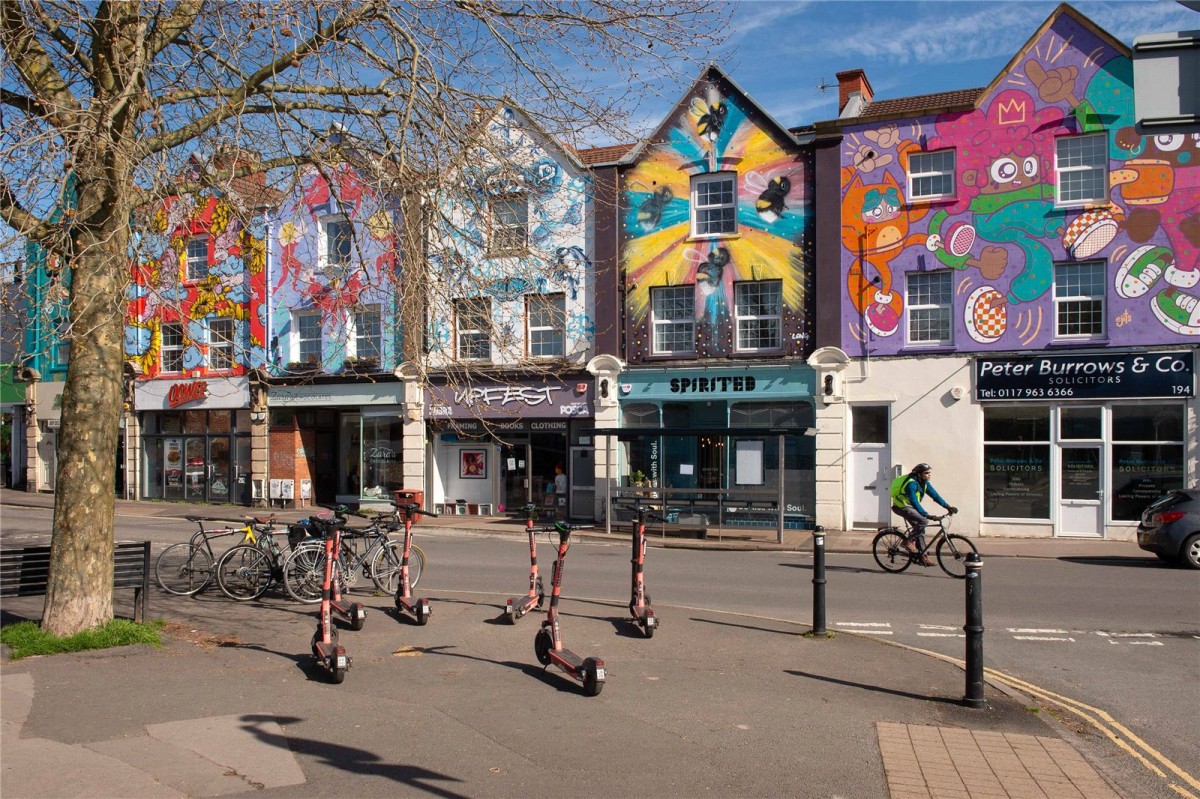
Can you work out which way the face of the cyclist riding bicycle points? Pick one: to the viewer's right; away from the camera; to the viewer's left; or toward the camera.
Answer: to the viewer's right

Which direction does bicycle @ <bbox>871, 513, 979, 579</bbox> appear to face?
to the viewer's right

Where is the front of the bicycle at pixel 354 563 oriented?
to the viewer's right

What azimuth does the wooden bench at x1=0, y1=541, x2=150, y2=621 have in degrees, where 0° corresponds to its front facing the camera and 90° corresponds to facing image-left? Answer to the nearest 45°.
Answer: approximately 180°

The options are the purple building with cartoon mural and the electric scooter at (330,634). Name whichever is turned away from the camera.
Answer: the electric scooter

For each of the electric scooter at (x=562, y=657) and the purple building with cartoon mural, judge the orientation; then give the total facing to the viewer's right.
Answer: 0

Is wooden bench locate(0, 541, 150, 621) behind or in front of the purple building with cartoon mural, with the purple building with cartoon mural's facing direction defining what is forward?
in front

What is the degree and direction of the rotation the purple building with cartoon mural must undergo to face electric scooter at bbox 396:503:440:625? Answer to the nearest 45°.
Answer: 0° — it already faces it

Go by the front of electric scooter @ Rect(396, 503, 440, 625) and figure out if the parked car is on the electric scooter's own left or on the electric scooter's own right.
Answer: on the electric scooter's own right

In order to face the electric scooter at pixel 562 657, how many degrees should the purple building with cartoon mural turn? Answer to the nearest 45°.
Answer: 0° — it already faces it
